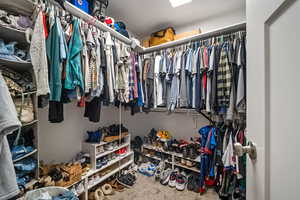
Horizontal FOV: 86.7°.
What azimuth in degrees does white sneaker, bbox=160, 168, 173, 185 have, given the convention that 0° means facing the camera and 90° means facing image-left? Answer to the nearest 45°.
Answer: approximately 45°

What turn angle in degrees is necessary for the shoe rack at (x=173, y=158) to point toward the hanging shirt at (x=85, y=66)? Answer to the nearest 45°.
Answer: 0° — it already faces it

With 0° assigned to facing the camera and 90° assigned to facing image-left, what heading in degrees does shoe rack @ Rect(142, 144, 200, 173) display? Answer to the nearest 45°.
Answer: approximately 45°
